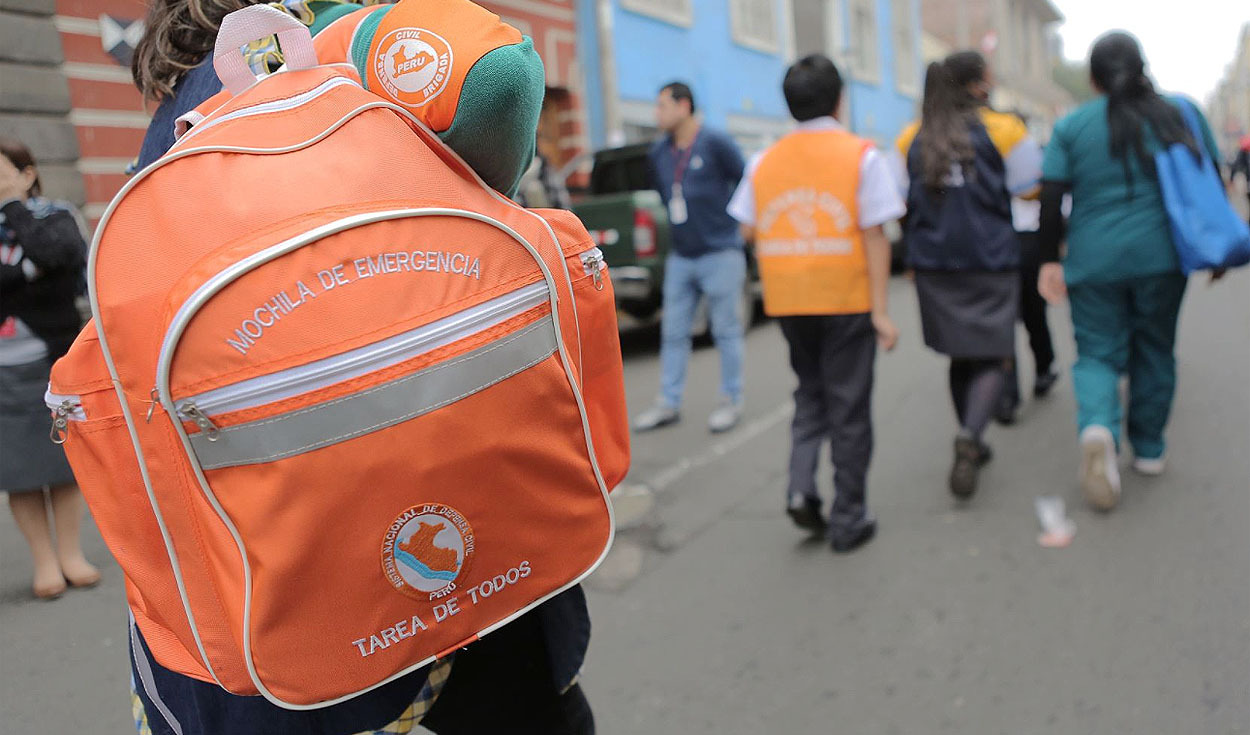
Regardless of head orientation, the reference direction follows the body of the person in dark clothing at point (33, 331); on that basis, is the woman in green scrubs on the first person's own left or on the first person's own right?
on the first person's own left

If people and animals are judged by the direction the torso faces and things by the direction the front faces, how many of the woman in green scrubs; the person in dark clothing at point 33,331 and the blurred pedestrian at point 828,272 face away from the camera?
2

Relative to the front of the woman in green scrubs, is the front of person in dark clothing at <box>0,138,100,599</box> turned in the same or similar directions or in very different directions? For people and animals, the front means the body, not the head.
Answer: very different directions

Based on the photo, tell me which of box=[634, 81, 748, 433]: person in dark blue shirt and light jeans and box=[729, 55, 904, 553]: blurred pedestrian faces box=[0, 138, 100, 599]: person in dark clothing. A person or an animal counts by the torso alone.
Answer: box=[634, 81, 748, 433]: person in dark blue shirt and light jeans

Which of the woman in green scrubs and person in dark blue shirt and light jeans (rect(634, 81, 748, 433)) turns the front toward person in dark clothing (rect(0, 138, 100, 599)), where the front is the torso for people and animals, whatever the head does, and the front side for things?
person in dark blue shirt and light jeans (rect(634, 81, 748, 433))

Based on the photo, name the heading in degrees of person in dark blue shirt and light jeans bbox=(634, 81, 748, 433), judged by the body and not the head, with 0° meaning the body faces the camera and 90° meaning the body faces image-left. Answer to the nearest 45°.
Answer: approximately 45°

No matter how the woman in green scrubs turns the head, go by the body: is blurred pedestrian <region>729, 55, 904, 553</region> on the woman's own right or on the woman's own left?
on the woman's own left

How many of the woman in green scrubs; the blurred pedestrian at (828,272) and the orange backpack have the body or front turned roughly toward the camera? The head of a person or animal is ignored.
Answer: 1

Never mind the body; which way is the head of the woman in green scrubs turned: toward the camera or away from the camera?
away from the camera

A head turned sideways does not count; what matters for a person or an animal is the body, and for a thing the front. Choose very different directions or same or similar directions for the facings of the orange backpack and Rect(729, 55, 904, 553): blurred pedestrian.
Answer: very different directions

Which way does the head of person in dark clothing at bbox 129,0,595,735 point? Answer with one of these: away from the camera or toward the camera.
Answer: away from the camera

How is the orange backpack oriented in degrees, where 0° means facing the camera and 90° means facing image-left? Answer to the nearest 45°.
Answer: approximately 0°

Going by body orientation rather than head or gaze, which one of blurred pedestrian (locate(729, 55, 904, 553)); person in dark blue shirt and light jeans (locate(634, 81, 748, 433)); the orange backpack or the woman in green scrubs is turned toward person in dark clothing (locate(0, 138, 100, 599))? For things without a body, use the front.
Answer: person in dark blue shirt and light jeans (locate(634, 81, 748, 433))

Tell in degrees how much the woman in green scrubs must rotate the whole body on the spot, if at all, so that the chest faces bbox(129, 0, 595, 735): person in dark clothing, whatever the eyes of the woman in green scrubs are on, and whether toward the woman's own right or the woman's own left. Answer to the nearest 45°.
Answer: approximately 180°

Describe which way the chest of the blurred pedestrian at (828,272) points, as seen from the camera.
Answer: away from the camera
